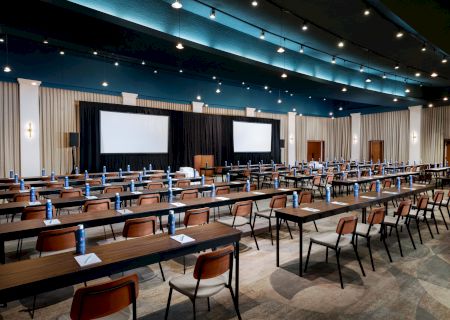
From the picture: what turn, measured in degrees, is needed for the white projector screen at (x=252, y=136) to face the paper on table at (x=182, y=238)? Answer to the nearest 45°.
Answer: approximately 45° to its right

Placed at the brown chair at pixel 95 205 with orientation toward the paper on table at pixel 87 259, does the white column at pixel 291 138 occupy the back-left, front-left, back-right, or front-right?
back-left

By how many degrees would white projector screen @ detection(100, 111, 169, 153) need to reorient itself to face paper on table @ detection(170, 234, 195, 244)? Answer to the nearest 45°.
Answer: approximately 45° to its right

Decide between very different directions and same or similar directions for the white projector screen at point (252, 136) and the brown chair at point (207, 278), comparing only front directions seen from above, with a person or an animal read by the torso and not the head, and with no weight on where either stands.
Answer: very different directions

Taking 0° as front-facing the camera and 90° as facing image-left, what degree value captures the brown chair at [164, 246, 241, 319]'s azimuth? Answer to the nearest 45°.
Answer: approximately 135°

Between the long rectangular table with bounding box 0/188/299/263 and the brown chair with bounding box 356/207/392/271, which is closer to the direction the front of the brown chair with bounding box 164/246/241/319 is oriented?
the long rectangular table

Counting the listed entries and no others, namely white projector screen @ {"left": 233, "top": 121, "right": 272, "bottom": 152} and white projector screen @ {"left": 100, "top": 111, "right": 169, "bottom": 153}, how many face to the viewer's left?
0

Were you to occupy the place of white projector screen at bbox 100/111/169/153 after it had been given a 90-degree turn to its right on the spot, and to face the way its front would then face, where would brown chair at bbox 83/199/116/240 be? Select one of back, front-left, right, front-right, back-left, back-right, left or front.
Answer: front-left

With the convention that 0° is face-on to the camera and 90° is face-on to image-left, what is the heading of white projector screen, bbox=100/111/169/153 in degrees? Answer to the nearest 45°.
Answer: approximately 315°

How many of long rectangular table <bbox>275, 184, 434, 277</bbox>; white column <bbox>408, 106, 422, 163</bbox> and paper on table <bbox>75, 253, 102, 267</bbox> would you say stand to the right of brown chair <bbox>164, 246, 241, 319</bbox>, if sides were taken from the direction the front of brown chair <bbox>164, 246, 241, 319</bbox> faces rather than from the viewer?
2

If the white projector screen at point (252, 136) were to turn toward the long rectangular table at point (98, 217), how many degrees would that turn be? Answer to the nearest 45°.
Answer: approximately 45° to its right

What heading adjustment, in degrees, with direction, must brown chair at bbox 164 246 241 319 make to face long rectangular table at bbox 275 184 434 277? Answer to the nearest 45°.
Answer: approximately 90° to its right

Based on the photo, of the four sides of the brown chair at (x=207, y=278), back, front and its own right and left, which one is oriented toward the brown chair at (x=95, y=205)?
front

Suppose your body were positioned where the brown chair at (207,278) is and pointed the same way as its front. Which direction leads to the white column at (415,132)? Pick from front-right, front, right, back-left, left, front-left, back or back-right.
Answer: right

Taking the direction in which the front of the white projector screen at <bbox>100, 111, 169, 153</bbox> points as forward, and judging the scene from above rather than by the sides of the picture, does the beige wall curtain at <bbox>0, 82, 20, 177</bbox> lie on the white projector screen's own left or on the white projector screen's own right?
on the white projector screen's own right
